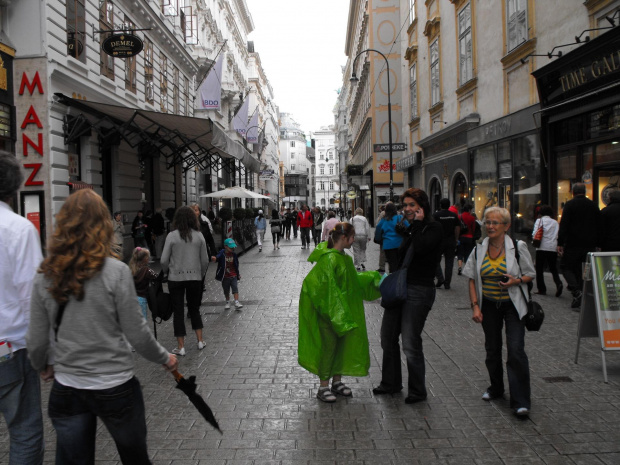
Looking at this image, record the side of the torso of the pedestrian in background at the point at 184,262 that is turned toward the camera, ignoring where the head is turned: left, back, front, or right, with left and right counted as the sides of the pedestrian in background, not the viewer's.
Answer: back

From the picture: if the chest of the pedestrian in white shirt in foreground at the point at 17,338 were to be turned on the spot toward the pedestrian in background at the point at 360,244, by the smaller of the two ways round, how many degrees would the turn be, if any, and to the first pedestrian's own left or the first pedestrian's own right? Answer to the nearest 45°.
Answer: approximately 45° to the first pedestrian's own right

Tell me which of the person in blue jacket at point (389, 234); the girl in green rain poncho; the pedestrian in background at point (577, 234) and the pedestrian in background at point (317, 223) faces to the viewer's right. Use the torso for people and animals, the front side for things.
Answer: the girl in green rain poncho

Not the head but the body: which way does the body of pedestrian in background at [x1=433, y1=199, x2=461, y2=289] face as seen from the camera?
away from the camera

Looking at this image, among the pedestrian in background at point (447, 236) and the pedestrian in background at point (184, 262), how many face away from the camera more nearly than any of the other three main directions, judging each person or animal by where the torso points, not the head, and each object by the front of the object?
2

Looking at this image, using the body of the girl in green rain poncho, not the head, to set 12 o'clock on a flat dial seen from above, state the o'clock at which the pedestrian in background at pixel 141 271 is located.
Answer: The pedestrian in background is roughly at 7 o'clock from the girl in green rain poncho.

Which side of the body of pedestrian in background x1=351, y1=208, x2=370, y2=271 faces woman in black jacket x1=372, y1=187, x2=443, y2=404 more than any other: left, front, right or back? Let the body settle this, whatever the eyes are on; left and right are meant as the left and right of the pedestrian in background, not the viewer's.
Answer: back

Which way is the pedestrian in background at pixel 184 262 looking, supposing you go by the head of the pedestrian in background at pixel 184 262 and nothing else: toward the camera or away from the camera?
away from the camera
